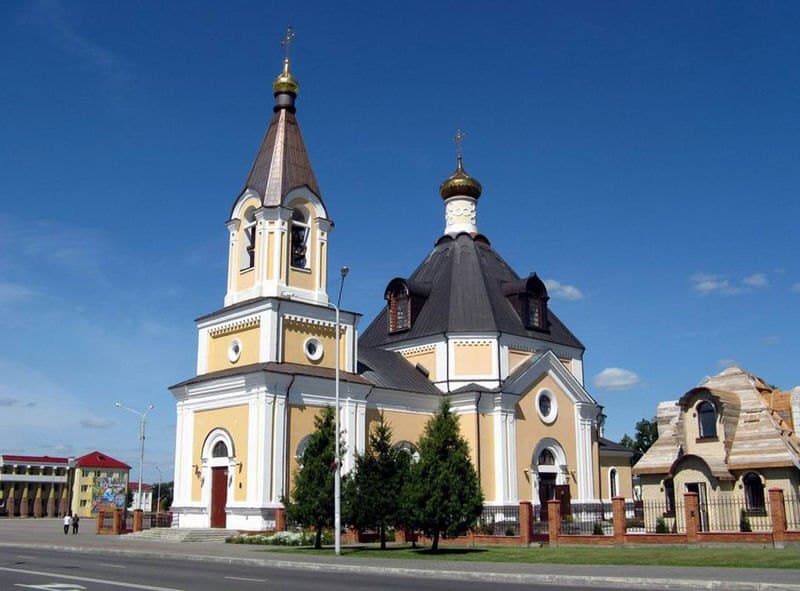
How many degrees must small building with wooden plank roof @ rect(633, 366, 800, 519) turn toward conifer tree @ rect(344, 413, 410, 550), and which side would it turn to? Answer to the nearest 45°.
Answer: approximately 45° to its right

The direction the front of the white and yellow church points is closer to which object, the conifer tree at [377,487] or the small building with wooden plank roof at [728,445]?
the conifer tree

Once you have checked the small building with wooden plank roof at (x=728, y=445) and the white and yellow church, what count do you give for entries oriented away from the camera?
0

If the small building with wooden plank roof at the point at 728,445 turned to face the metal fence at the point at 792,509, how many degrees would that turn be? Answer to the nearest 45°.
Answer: approximately 45° to its left

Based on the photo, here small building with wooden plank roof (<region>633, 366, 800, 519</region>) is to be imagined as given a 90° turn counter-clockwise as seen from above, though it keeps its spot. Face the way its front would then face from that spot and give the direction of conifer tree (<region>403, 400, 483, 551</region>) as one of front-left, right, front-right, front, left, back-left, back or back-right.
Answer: back-right

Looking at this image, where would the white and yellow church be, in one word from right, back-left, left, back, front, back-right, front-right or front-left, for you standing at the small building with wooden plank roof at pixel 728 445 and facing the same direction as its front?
right

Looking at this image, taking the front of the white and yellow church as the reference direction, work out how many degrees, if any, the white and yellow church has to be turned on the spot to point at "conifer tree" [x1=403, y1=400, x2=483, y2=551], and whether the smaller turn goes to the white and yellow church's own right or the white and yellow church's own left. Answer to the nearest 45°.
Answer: approximately 45° to the white and yellow church's own left

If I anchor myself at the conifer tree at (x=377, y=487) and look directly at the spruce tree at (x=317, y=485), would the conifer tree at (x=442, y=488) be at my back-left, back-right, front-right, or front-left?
back-left

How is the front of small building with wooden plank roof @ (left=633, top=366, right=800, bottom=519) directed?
toward the camera

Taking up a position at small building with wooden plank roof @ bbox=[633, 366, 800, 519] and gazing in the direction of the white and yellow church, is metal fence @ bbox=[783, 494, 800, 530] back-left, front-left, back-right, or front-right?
back-left

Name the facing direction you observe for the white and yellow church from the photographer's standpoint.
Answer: facing the viewer and to the left of the viewer
